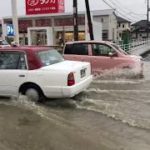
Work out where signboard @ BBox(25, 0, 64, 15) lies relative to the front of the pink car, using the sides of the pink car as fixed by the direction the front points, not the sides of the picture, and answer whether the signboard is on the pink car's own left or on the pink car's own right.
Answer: on the pink car's own left

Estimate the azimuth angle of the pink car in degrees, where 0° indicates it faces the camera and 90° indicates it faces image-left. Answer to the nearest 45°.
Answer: approximately 270°
